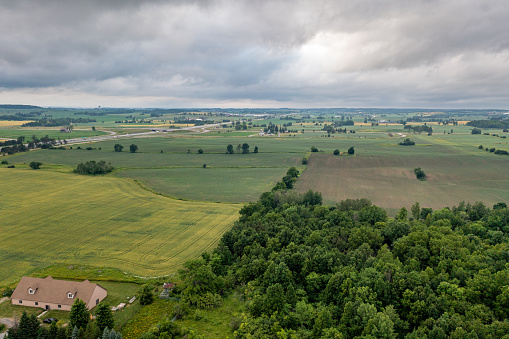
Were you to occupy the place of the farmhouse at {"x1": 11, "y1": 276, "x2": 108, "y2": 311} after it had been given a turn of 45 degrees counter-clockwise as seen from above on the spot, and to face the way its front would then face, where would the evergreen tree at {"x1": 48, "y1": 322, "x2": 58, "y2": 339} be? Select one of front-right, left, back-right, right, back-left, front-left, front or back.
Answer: front-right

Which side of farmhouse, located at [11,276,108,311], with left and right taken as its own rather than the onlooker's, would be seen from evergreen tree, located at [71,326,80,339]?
front

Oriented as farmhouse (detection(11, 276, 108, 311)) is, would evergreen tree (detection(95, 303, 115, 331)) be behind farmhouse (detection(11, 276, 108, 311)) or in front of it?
in front

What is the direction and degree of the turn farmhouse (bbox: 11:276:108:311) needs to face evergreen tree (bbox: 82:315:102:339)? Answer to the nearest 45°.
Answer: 0° — it already faces it

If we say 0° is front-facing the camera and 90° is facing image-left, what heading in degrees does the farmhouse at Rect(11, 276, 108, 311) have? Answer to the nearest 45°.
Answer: approximately 0°

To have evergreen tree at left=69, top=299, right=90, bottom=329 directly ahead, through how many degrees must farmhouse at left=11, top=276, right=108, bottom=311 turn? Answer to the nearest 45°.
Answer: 0° — it already faces it
